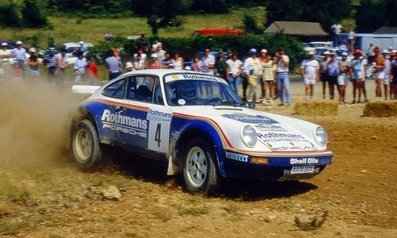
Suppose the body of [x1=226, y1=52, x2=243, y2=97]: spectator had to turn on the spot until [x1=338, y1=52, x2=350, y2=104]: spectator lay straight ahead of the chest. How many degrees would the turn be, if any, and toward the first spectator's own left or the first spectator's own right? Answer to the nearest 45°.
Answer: approximately 90° to the first spectator's own left

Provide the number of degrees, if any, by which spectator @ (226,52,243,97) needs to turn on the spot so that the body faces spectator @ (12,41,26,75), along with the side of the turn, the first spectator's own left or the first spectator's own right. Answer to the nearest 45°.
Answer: approximately 90° to the first spectator's own right

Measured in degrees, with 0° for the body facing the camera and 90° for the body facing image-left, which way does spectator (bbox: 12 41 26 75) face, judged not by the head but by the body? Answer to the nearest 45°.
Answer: approximately 0°

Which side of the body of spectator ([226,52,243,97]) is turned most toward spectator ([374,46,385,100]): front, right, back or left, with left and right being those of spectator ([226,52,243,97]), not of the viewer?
left

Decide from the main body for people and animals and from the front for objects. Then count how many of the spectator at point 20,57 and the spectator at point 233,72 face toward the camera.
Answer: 2

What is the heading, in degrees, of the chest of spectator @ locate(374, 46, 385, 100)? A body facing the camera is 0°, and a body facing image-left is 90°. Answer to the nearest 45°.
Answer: approximately 45°

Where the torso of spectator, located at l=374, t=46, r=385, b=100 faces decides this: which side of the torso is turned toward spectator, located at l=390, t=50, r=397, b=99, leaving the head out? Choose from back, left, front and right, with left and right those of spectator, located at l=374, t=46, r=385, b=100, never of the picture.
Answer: left

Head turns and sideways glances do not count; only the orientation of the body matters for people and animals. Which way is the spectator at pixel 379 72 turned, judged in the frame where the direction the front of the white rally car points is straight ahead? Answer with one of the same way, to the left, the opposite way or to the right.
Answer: to the right

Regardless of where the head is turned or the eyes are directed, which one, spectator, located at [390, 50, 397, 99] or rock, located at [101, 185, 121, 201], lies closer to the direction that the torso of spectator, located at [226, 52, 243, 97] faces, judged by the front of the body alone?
the rock
